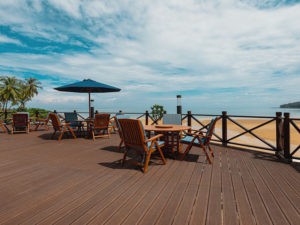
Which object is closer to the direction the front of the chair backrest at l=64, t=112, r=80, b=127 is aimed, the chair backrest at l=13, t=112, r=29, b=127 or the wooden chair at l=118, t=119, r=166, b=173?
the wooden chair

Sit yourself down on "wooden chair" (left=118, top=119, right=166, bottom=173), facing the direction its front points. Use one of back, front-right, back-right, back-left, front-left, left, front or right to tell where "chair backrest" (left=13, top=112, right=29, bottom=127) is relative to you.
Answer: left

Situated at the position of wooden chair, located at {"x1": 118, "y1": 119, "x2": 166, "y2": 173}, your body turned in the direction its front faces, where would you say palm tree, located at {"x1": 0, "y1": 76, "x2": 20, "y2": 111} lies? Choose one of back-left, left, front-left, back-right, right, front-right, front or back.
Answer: left

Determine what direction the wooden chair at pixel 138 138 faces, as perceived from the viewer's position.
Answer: facing away from the viewer and to the right of the viewer

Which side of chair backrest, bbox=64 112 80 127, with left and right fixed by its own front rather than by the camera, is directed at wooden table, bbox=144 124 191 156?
front

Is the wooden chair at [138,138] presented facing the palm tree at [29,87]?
no

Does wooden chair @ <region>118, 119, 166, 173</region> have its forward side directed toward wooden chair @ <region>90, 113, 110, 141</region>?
no

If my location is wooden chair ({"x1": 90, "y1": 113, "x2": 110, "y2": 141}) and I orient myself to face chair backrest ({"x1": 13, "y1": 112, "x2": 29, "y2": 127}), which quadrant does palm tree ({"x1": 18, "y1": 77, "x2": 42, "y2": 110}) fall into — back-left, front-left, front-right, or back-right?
front-right

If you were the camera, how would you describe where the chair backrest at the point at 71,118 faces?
facing the viewer and to the right of the viewer

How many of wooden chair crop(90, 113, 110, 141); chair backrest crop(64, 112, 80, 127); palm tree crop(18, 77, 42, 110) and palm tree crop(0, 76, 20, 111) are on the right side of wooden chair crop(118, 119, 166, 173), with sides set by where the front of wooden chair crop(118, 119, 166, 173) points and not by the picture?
0

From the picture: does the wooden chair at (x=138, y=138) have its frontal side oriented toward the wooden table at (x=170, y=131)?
yes

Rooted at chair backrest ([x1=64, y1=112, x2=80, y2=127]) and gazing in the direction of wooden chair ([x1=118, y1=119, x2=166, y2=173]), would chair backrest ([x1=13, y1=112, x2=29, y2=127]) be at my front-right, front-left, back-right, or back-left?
back-right

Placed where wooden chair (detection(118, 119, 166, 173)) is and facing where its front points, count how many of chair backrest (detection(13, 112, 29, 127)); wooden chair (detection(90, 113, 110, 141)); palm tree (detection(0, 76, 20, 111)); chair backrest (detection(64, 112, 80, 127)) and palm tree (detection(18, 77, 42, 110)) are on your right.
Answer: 0

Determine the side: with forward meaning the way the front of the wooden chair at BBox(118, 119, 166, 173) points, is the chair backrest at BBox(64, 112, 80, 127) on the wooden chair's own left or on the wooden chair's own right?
on the wooden chair's own left
